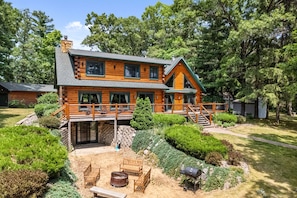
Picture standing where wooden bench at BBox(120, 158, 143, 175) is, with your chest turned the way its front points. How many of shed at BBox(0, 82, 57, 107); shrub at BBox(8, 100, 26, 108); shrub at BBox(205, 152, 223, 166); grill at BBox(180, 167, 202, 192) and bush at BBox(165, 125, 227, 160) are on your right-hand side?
2

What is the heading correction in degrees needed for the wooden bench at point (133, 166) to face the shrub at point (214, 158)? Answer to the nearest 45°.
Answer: approximately 135° to its left

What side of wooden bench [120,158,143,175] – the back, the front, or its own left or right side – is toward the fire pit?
front

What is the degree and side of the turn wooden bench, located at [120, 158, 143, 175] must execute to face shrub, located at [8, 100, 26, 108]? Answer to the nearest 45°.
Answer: approximately 90° to its right

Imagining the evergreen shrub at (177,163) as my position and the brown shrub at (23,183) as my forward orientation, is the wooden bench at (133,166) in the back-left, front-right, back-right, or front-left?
front-right

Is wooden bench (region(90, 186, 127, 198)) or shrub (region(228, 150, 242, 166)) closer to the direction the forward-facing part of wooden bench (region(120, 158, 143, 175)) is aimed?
the wooden bench

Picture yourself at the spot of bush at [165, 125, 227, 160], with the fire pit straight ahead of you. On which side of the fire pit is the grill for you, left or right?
left

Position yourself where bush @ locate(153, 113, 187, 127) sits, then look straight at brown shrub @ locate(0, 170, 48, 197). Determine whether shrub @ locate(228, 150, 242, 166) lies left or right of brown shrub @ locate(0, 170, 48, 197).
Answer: left

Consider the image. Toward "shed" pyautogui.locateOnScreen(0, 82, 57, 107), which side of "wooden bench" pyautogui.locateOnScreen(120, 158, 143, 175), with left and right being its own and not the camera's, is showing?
right

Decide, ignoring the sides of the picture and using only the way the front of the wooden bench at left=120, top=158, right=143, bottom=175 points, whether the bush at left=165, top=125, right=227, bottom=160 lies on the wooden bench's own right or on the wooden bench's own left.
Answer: on the wooden bench's own left

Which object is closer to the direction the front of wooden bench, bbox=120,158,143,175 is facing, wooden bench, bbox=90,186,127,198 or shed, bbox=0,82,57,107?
the wooden bench

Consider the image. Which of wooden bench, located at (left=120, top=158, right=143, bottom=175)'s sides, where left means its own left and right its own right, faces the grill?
left

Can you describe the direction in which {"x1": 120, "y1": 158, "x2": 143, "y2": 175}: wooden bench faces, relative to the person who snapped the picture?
facing the viewer and to the left of the viewer

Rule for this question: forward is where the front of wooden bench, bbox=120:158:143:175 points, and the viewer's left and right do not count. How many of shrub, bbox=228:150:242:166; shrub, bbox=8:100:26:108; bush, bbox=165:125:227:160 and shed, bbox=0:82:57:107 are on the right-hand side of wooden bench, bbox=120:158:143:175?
2

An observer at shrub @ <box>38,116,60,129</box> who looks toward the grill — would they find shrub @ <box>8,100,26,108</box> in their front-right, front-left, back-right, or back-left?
back-left

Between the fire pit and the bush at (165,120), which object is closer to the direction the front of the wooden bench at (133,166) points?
the fire pit

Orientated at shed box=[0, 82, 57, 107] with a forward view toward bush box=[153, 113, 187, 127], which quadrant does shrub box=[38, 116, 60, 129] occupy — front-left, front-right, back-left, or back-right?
front-right

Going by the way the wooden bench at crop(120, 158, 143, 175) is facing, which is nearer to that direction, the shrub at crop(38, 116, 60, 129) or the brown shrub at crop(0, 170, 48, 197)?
the brown shrub

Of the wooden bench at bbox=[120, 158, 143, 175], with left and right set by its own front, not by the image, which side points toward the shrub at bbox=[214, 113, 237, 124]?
back
